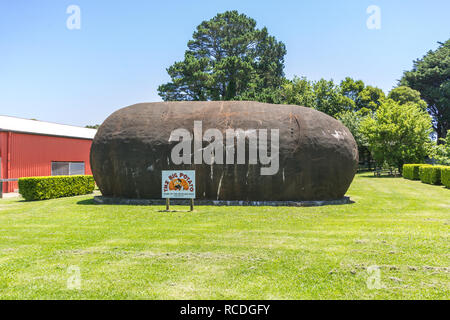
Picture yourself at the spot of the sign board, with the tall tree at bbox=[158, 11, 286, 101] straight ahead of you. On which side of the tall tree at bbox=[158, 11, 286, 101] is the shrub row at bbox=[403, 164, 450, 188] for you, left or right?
right

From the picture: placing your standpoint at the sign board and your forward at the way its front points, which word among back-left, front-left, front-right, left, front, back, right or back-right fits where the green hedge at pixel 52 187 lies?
back-right

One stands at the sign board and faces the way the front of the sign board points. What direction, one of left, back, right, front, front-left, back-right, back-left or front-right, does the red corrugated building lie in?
back-right

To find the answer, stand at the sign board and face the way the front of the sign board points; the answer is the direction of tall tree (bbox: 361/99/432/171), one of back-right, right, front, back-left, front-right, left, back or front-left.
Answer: back-left

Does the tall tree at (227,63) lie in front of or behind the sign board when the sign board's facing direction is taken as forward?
behind

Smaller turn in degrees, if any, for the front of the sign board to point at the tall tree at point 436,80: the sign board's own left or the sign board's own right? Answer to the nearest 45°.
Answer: approximately 135° to the sign board's own left

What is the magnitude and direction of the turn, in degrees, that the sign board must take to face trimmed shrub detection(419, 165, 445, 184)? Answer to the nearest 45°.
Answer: approximately 135° to its left

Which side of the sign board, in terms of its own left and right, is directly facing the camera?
front

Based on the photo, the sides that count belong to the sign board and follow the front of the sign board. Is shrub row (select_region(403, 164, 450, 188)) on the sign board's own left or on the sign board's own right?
on the sign board's own left

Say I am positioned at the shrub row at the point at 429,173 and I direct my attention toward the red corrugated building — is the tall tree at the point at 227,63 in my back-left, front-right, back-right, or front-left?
front-right
